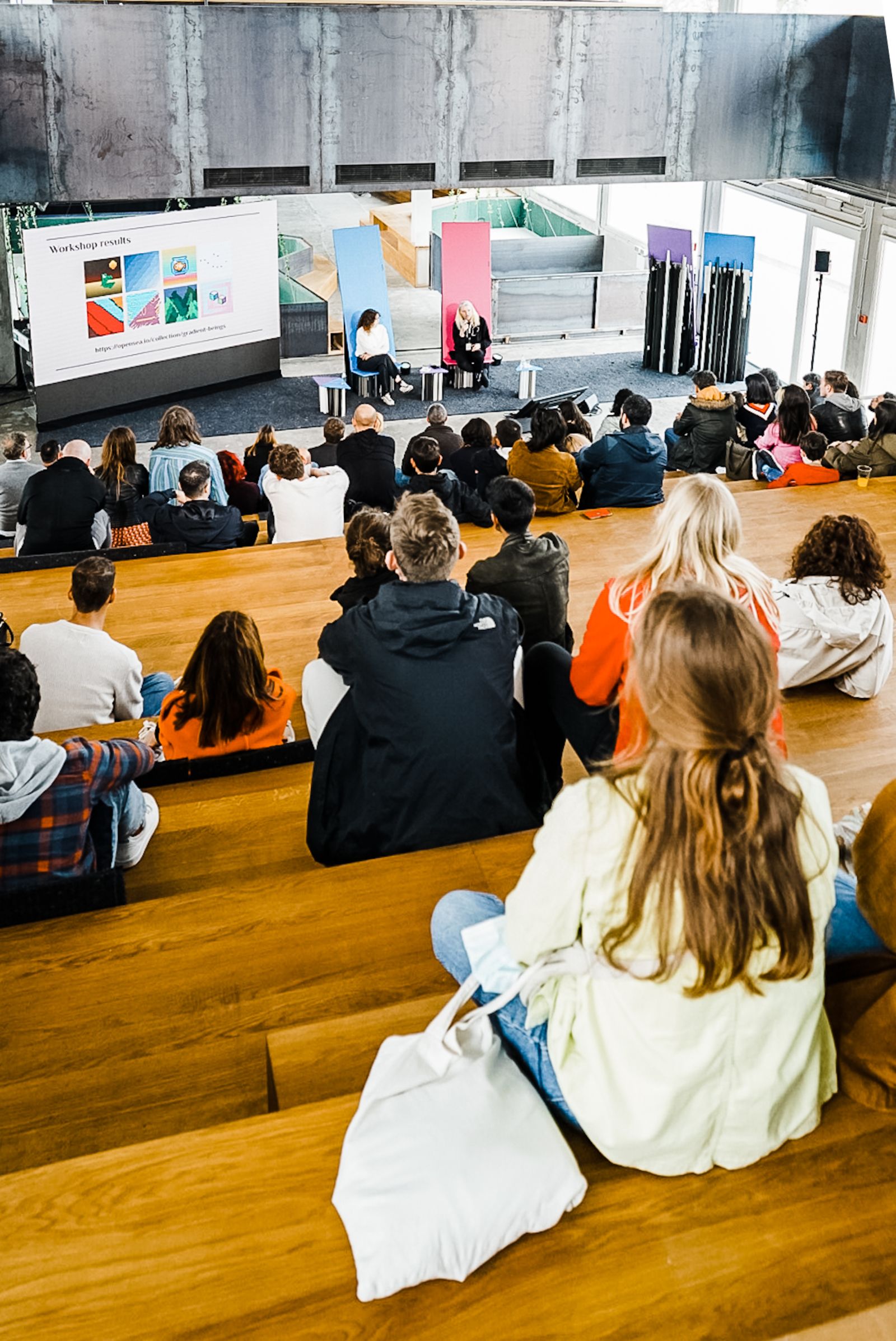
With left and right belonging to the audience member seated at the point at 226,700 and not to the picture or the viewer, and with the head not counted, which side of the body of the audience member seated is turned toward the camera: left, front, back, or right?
back

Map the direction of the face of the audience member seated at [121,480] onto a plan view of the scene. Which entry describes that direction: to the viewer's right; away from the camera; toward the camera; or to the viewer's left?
away from the camera

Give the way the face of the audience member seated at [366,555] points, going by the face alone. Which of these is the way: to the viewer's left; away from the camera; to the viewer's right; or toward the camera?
away from the camera

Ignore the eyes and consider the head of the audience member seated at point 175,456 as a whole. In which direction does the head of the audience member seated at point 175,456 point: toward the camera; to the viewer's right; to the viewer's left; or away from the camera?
away from the camera

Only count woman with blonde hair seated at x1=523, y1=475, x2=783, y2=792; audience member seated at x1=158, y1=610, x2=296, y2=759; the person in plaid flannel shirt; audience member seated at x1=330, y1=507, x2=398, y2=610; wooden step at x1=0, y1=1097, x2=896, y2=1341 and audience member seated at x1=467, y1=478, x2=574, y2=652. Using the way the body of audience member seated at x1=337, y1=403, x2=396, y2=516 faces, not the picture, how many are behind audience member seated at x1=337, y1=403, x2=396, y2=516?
6

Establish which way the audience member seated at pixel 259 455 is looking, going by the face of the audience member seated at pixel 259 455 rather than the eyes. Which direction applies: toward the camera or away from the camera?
away from the camera

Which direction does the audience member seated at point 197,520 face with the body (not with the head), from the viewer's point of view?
away from the camera

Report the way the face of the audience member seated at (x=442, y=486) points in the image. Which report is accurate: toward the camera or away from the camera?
away from the camera

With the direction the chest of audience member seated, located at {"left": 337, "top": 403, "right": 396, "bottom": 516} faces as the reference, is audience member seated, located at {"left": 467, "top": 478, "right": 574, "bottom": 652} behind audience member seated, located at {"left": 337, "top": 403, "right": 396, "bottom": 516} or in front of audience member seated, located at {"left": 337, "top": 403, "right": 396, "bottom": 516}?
behind

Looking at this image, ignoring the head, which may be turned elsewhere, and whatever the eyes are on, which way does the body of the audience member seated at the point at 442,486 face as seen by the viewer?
away from the camera

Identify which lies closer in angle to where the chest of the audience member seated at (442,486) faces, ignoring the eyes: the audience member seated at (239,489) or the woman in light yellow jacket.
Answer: the audience member seated

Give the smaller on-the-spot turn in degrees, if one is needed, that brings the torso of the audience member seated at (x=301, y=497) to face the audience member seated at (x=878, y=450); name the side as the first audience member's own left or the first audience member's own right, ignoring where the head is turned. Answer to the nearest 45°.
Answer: approximately 90° to the first audience member's own right

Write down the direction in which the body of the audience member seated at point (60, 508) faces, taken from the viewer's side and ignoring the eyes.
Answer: away from the camera

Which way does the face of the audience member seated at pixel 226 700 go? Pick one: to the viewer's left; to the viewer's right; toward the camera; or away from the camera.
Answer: away from the camera

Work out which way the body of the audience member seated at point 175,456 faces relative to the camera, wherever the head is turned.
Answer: away from the camera

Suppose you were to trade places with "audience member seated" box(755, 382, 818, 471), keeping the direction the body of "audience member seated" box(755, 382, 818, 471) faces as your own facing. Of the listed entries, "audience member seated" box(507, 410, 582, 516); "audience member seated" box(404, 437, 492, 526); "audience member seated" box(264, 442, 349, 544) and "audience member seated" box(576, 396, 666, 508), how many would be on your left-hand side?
4

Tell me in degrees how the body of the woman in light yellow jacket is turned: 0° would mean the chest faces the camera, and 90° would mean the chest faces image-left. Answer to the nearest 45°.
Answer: approximately 135°

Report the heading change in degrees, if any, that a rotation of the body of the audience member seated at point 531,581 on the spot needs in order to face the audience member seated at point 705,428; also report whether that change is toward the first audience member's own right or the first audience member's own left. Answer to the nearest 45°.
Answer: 0° — they already face them

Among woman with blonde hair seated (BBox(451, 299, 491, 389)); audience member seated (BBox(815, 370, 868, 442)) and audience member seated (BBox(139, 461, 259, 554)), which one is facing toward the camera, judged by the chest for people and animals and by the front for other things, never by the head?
the woman with blonde hair seated

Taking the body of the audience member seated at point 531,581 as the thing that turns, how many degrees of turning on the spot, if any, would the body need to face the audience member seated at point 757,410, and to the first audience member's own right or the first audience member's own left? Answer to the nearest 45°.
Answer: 0° — they already face them

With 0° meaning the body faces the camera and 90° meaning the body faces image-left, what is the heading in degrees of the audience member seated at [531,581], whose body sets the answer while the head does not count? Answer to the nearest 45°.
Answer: approximately 180°

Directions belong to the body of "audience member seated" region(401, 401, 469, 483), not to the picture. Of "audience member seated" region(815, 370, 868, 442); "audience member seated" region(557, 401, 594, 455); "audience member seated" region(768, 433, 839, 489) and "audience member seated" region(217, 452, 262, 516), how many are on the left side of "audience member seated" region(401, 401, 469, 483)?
1
